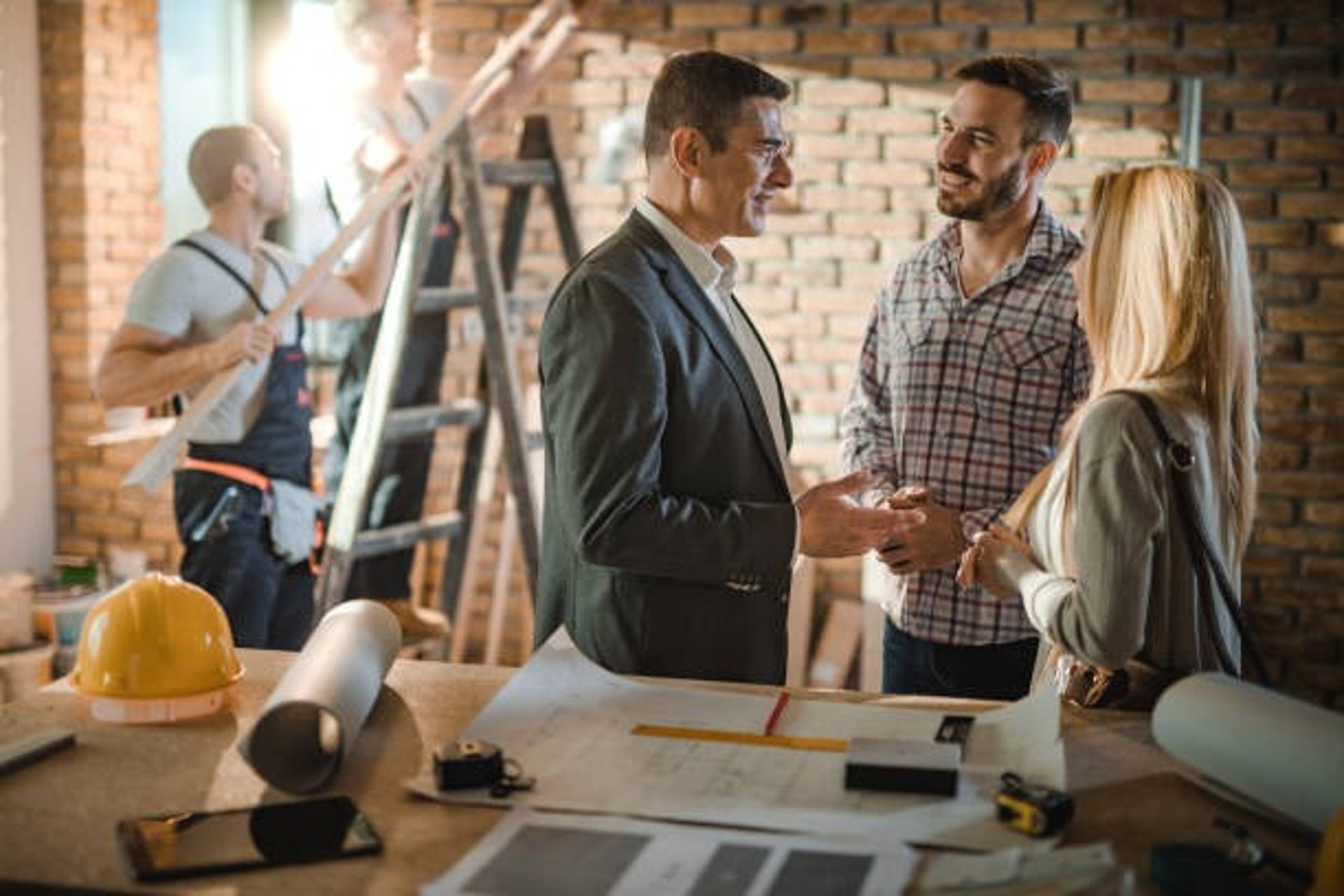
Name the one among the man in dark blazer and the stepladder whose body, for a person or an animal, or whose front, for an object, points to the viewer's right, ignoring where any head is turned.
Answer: the man in dark blazer

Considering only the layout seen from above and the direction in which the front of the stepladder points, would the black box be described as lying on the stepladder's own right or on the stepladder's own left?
on the stepladder's own left

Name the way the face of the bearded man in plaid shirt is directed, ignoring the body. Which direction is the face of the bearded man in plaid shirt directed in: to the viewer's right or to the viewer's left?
to the viewer's left

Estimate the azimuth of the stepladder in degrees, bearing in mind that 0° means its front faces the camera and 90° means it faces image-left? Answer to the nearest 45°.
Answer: approximately 45°

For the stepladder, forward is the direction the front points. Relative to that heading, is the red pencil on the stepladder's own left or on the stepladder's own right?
on the stepladder's own left

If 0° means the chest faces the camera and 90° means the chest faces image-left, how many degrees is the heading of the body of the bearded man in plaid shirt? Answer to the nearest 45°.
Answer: approximately 45°

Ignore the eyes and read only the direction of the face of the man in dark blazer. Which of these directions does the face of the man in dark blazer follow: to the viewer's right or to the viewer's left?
to the viewer's right

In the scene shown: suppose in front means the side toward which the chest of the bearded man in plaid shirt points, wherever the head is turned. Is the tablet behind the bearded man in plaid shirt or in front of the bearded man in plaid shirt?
in front

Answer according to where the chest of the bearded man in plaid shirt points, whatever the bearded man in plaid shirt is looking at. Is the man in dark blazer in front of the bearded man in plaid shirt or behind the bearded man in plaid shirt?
in front

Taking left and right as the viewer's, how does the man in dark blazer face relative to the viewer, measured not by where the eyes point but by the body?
facing to the right of the viewer

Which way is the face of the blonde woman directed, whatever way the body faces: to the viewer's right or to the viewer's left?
to the viewer's left
